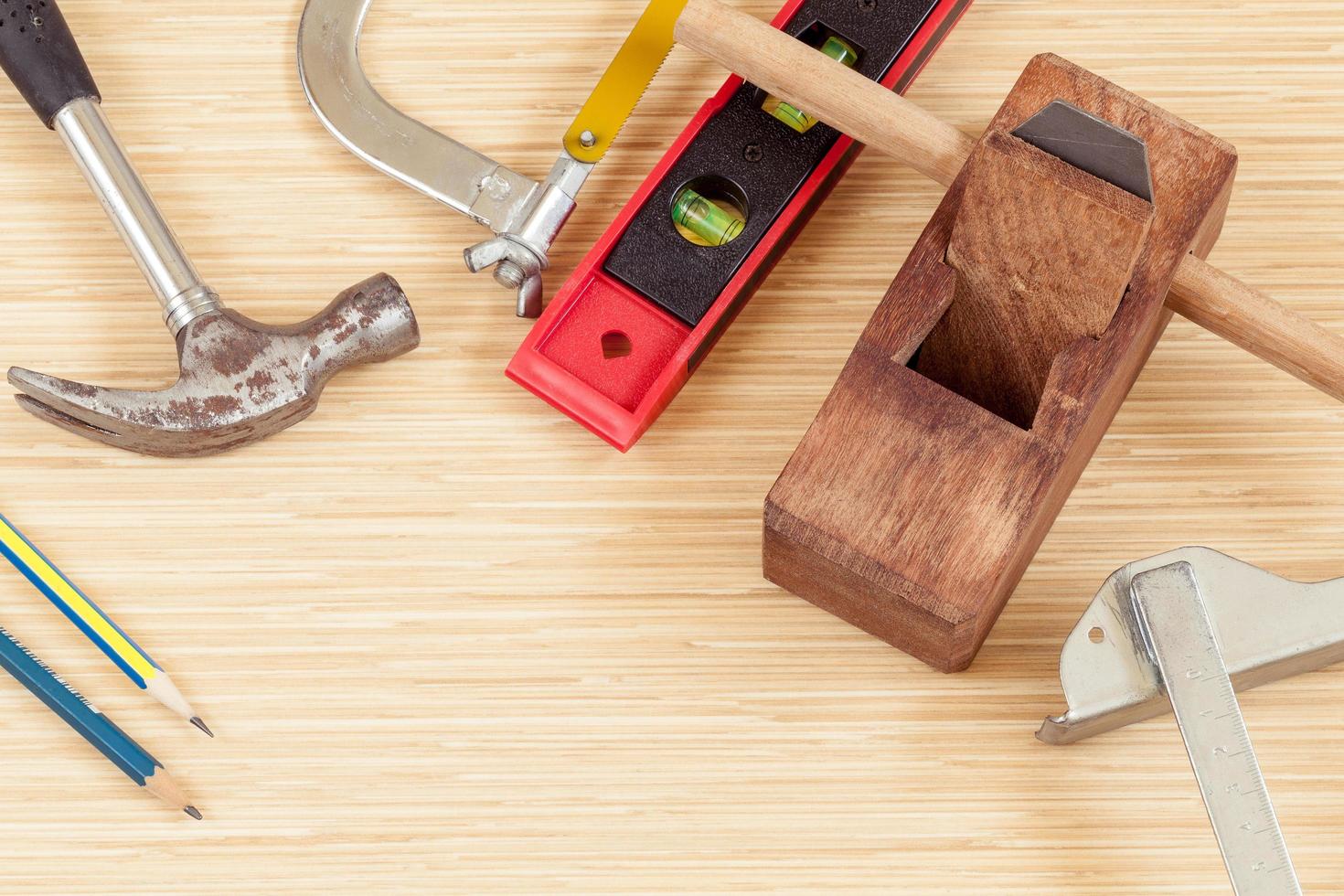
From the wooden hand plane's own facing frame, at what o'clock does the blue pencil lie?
The blue pencil is roughly at 1 o'clock from the wooden hand plane.

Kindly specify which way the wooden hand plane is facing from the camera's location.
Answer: facing the viewer and to the left of the viewer

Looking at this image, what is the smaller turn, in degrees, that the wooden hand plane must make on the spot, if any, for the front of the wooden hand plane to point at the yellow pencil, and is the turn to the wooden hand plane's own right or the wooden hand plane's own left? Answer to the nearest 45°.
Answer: approximately 45° to the wooden hand plane's own right
